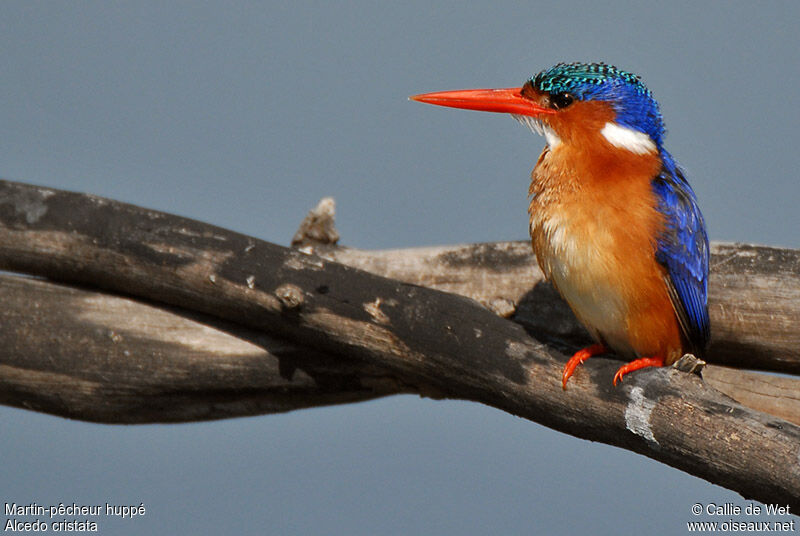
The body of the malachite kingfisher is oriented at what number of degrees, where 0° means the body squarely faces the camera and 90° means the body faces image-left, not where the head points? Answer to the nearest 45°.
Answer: approximately 45°

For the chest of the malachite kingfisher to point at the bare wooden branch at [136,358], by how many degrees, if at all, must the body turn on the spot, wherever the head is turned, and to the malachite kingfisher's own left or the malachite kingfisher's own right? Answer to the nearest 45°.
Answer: approximately 45° to the malachite kingfisher's own right
